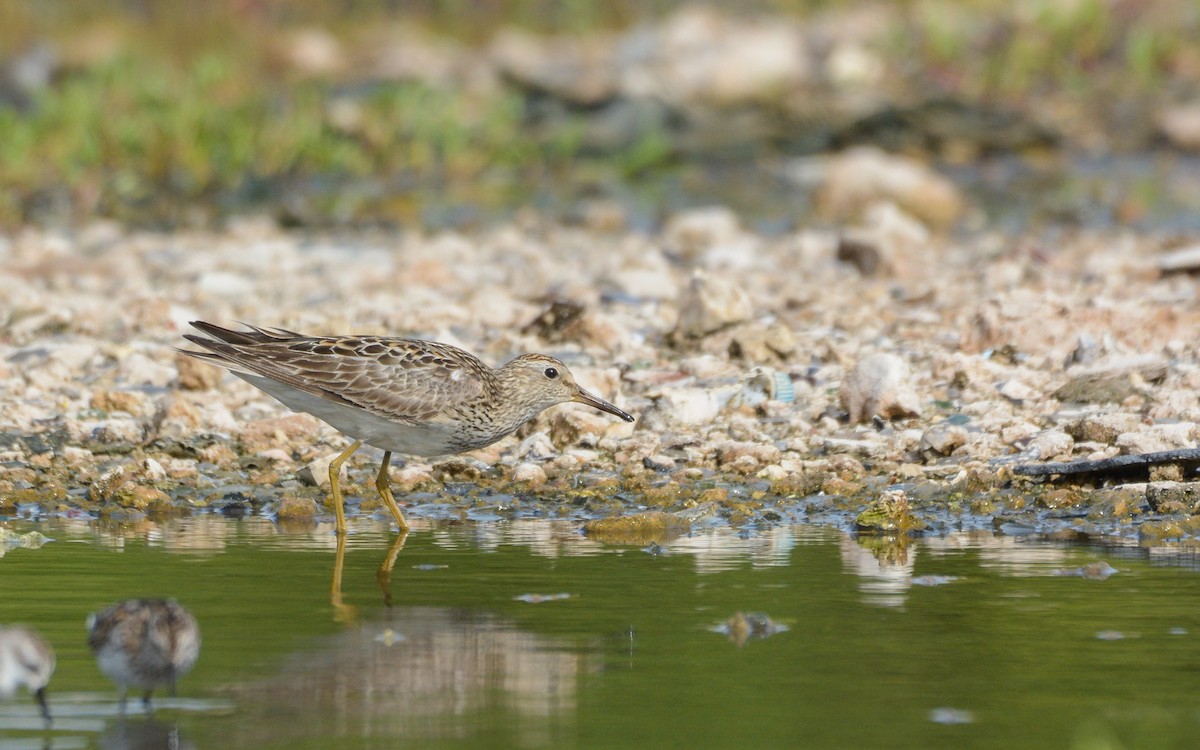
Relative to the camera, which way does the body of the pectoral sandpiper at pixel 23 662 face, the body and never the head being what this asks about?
to the viewer's right

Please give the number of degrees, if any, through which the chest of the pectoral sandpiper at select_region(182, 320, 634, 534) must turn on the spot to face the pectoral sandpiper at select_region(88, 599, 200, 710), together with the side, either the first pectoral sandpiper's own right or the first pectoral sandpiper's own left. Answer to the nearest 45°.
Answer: approximately 90° to the first pectoral sandpiper's own right

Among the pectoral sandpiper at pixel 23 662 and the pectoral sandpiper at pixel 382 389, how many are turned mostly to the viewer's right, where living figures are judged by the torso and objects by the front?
2

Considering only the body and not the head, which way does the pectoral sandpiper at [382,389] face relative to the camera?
to the viewer's right

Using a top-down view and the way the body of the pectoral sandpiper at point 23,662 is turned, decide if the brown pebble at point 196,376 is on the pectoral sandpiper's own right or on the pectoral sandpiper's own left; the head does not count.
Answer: on the pectoral sandpiper's own left
